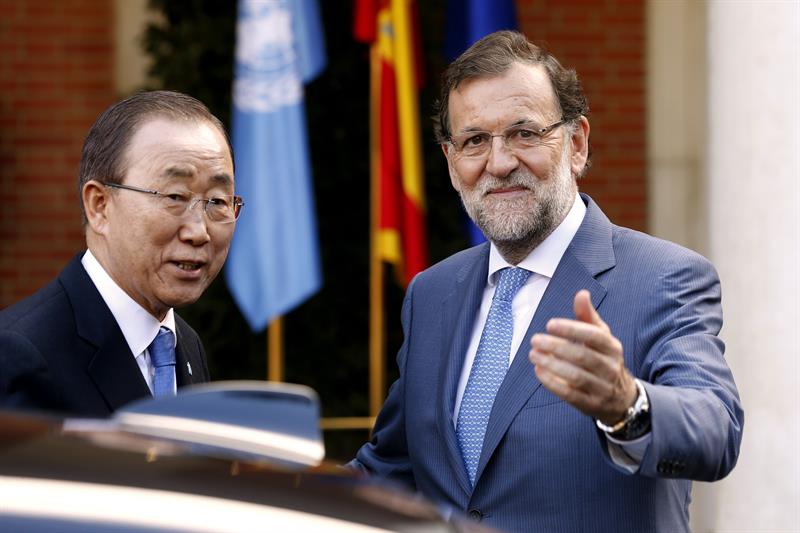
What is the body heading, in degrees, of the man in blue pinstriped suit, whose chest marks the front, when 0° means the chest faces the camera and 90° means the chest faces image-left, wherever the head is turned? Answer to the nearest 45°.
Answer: approximately 45°

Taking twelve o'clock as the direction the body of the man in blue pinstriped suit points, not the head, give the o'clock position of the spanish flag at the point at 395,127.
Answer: The spanish flag is roughly at 4 o'clock from the man in blue pinstriped suit.

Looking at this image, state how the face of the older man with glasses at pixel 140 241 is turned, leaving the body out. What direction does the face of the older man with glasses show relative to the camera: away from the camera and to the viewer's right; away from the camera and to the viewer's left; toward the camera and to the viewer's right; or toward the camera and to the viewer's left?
toward the camera and to the viewer's right

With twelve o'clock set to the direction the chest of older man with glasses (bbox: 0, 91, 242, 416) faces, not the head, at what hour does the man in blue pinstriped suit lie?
The man in blue pinstriped suit is roughly at 11 o'clock from the older man with glasses.

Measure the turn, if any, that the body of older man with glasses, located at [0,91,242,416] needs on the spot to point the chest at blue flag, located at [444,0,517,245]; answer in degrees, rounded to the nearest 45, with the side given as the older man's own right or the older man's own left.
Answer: approximately 90° to the older man's own left

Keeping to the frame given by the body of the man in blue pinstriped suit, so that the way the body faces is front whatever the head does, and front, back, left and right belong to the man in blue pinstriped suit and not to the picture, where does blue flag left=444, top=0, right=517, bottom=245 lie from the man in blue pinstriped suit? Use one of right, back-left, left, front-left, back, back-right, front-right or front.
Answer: back-right

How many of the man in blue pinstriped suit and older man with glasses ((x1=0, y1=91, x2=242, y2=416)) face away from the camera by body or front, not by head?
0

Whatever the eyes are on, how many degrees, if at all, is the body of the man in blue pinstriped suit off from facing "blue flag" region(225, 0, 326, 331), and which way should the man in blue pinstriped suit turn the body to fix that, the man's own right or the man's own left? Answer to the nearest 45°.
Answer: approximately 135° to the man's own right

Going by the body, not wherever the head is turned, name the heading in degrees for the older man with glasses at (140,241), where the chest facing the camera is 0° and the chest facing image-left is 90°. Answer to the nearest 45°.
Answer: approximately 315°

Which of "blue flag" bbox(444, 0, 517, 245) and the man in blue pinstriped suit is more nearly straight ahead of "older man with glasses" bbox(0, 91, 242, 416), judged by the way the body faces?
the man in blue pinstriped suit

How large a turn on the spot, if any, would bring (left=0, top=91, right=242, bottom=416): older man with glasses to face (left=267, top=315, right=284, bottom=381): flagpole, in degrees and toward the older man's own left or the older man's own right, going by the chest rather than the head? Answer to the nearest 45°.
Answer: approximately 135° to the older man's own left
